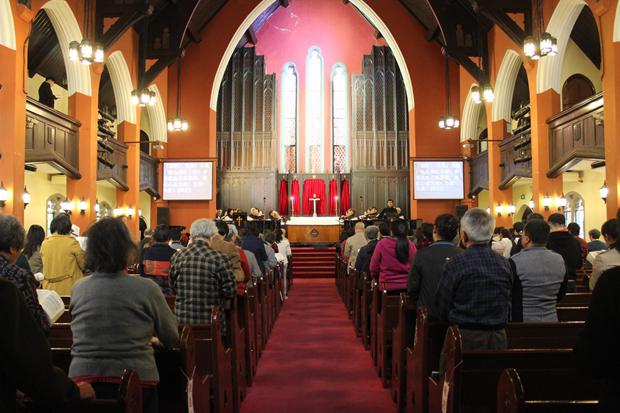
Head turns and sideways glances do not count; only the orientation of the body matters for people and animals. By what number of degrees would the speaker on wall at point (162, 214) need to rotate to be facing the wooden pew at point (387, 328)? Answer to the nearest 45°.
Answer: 0° — it already faces it

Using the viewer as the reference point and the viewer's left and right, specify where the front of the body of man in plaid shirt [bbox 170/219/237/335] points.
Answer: facing away from the viewer

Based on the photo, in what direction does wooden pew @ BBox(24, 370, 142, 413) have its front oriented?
away from the camera

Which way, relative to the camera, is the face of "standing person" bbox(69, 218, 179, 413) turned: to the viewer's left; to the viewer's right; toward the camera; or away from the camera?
away from the camera

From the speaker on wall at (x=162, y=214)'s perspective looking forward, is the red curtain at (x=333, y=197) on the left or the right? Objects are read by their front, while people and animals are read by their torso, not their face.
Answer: on its left

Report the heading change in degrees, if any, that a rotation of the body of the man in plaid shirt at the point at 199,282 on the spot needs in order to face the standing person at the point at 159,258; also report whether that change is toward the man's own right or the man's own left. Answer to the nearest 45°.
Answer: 0° — they already face them

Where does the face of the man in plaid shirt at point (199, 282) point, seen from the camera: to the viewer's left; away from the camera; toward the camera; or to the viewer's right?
away from the camera

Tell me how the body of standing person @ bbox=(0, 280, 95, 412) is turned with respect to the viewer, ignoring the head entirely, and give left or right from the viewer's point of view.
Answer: facing away from the viewer and to the right of the viewer
